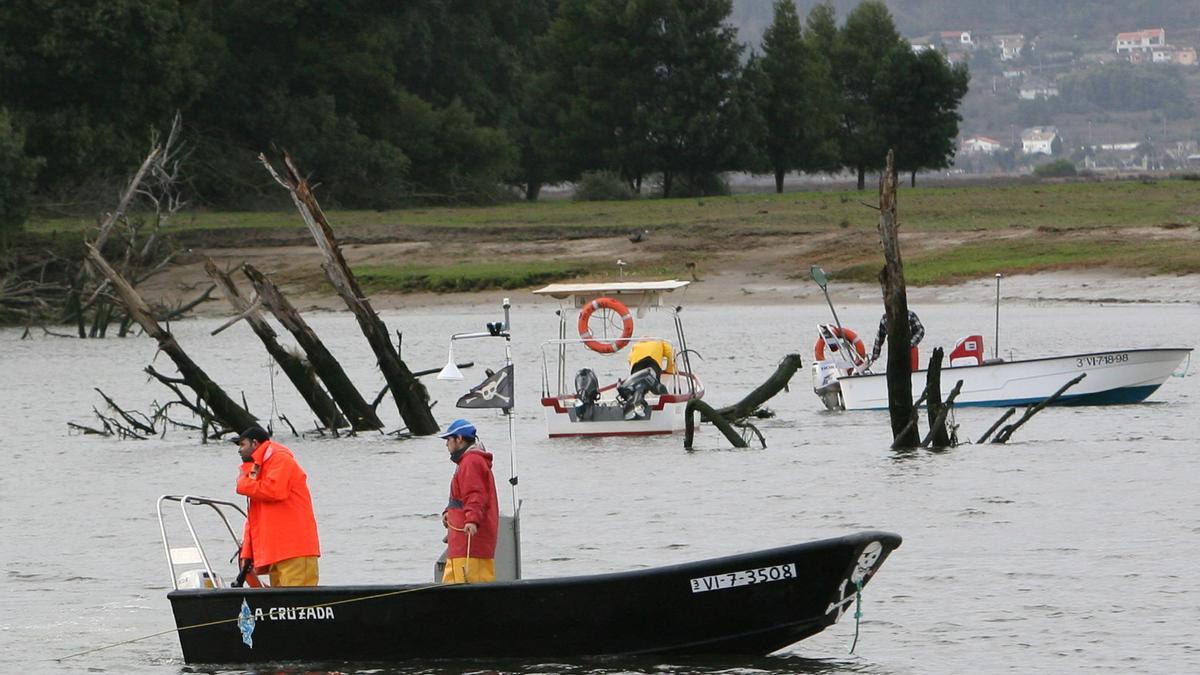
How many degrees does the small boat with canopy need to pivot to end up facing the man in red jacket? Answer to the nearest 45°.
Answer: approximately 180°

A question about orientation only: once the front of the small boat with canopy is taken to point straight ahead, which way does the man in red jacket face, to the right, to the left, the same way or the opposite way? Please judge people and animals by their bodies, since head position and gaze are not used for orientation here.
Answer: to the left

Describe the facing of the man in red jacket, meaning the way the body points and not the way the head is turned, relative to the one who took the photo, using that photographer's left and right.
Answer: facing to the left of the viewer

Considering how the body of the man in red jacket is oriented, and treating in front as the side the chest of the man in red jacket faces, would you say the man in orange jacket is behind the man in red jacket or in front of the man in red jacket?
in front

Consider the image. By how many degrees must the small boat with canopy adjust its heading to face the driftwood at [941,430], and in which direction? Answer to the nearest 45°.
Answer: approximately 135° to its right

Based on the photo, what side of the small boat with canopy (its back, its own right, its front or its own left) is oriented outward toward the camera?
back

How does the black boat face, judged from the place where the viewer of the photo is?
facing to the right of the viewer

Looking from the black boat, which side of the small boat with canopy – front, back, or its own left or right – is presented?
back

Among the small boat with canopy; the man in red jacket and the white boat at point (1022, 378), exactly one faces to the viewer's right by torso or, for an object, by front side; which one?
the white boat

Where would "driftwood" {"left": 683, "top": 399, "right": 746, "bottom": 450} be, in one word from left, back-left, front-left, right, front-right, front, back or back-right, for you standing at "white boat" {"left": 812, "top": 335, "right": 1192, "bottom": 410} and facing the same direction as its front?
back-right

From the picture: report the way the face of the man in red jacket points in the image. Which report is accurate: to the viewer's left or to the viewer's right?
to the viewer's left

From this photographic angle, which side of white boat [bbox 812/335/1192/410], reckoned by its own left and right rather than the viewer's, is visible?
right

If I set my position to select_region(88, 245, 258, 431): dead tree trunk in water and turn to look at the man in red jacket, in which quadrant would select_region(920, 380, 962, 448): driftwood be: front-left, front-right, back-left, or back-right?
front-left

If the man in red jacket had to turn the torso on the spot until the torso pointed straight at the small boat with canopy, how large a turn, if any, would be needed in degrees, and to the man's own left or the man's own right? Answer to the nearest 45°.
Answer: approximately 90° to the man's own right
